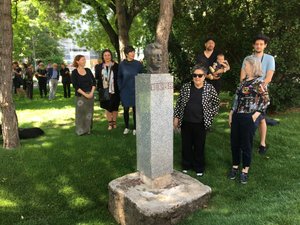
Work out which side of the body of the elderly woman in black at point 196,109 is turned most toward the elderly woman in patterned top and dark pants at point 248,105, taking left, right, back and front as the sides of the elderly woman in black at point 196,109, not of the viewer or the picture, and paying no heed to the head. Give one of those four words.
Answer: left

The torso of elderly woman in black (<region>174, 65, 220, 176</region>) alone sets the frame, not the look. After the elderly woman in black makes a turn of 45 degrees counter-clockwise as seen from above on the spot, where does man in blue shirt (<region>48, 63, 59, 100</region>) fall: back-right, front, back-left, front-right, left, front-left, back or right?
back

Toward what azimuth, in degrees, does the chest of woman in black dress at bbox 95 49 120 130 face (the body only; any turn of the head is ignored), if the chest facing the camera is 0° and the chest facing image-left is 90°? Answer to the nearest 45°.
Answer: approximately 0°

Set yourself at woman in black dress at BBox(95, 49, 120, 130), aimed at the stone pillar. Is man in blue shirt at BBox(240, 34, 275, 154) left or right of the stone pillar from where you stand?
left

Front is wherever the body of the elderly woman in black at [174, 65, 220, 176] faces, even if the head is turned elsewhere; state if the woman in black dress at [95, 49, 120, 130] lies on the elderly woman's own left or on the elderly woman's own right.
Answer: on the elderly woman's own right

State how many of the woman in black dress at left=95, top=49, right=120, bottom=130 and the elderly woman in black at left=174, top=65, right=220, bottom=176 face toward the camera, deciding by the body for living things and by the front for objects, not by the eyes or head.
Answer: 2

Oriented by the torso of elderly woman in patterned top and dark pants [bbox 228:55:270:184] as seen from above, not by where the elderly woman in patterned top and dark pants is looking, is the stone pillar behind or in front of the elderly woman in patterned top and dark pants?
in front

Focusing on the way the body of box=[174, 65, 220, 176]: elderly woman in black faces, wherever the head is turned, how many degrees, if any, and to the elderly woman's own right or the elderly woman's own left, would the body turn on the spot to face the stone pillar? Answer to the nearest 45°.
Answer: approximately 45° to the elderly woman's own right

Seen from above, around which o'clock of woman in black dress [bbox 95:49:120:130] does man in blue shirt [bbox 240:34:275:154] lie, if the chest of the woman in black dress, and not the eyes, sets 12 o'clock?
The man in blue shirt is roughly at 10 o'clock from the woman in black dress.

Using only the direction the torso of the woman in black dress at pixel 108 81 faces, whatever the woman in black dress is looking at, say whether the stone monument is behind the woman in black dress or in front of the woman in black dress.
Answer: in front

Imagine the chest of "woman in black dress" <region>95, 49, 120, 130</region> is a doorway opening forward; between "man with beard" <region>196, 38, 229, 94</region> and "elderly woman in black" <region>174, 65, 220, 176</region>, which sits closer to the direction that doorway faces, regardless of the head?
the elderly woman in black
